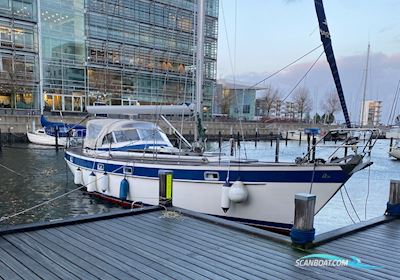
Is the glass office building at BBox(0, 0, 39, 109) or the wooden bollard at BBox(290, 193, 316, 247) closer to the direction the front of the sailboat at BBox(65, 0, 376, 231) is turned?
the wooden bollard

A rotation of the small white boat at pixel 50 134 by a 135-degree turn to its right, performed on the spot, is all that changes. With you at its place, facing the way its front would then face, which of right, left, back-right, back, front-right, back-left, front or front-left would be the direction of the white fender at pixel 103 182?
back-right

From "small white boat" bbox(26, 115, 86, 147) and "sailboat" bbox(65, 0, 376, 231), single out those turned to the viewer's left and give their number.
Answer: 1

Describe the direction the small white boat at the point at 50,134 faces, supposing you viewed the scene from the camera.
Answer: facing to the left of the viewer

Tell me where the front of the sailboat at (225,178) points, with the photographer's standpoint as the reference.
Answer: facing the viewer and to the right of the viewer

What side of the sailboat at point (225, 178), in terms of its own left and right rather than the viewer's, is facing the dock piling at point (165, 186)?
right

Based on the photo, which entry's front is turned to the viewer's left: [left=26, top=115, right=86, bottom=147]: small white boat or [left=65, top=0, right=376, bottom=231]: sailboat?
the small white boat

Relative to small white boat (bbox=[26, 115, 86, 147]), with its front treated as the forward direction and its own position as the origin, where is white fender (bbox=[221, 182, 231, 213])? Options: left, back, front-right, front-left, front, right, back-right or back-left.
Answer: left

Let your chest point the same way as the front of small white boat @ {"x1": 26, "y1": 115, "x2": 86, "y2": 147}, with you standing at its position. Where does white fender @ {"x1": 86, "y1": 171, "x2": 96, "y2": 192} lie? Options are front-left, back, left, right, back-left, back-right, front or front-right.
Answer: left

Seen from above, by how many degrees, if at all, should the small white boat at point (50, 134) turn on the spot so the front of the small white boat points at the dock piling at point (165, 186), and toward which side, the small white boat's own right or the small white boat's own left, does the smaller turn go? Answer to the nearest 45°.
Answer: approximately 90° to the small white boat's own left

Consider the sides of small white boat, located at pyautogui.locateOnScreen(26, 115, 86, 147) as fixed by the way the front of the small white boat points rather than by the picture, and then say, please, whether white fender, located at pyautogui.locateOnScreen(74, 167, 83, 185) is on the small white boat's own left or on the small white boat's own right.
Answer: on the small white boat's own left
